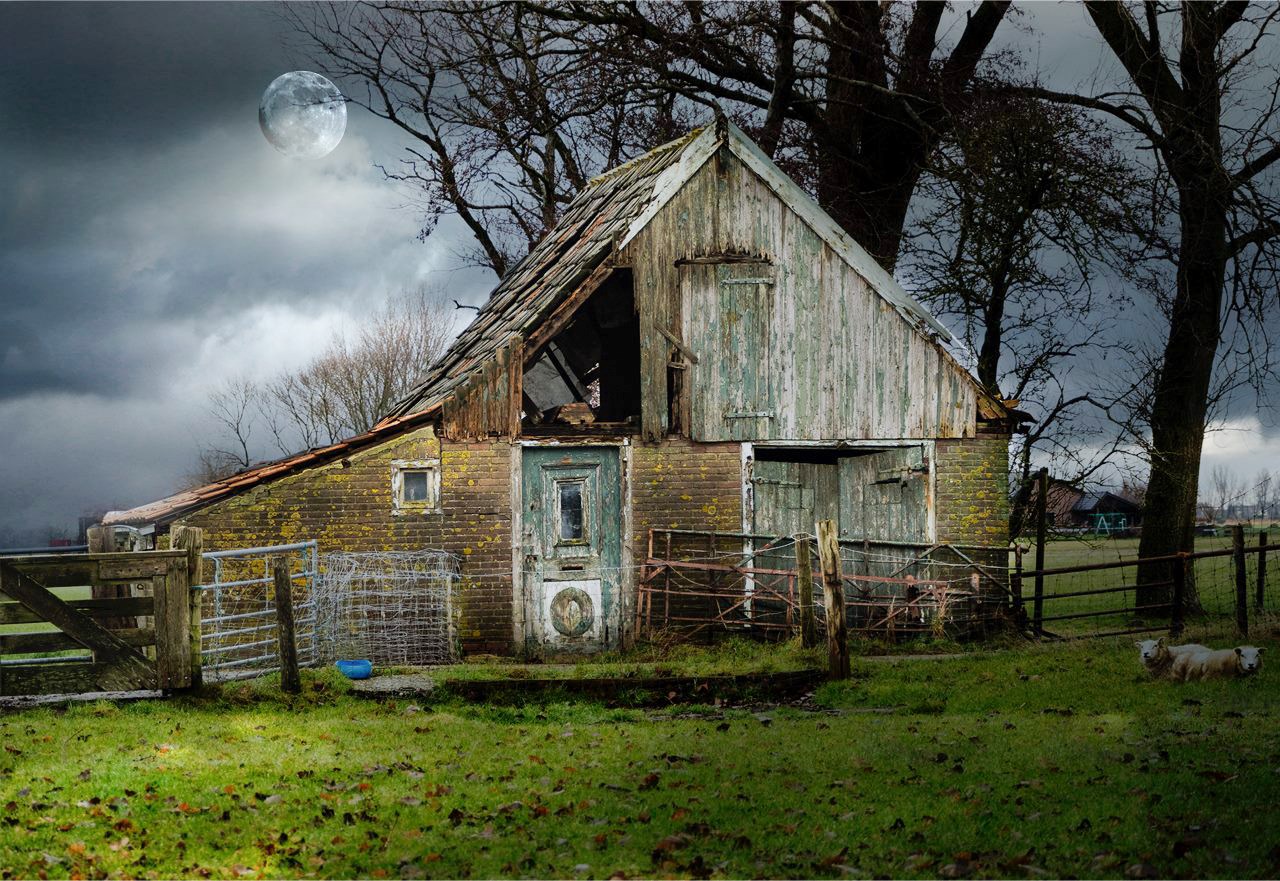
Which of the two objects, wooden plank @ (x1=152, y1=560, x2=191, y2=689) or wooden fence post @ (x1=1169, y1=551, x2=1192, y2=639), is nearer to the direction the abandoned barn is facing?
the wooden plank

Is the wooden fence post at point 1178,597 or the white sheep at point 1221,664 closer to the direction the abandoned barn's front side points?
the white sheep

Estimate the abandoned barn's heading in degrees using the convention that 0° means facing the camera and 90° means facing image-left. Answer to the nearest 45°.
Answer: approximately 0°

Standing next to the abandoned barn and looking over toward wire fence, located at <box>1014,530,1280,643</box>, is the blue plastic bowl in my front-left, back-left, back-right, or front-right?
back-right

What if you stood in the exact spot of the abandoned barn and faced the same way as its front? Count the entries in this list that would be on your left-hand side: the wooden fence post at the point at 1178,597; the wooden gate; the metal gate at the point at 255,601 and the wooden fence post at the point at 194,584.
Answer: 1

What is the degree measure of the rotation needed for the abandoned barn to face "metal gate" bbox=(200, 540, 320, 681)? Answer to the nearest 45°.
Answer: approximately 90° to its right

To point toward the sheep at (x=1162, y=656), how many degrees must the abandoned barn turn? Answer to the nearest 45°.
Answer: approximately 45° to its left

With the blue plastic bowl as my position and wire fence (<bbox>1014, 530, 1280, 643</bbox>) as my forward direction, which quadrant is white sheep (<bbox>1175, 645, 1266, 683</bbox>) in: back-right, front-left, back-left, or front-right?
front-right

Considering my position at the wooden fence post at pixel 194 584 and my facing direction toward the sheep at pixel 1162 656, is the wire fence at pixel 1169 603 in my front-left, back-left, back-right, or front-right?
front-left

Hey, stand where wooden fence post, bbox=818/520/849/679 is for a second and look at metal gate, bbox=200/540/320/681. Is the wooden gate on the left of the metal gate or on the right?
left

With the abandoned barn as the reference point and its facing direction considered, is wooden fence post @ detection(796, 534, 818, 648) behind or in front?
in front

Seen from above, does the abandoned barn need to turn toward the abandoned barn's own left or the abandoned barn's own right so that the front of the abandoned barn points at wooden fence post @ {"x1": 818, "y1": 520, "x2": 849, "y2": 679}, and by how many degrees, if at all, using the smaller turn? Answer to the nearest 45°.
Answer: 0° — it already faces it

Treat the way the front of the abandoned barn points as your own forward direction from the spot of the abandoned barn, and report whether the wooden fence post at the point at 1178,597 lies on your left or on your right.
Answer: on your left
